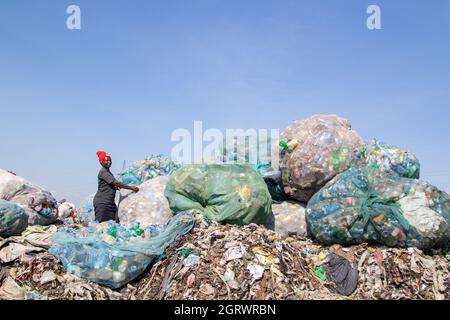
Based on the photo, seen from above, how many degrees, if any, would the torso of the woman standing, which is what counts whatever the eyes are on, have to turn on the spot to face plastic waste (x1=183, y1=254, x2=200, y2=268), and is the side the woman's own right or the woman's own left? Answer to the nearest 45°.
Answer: approximately 90° to the woman's own right

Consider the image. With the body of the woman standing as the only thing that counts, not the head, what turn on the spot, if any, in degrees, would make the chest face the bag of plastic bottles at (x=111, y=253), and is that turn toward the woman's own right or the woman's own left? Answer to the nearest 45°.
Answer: approximately 90° to the woman's own right

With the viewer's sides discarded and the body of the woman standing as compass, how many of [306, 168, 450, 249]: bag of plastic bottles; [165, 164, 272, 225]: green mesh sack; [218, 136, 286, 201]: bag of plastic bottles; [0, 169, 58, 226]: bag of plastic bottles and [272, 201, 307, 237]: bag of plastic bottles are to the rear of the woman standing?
1

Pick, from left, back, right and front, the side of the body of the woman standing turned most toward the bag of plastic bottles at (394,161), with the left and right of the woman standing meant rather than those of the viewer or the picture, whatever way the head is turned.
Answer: front

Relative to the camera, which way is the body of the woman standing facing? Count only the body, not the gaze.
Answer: to the viewer's right

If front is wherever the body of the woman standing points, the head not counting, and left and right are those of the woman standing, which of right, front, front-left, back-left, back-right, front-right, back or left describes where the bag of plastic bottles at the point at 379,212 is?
front-right

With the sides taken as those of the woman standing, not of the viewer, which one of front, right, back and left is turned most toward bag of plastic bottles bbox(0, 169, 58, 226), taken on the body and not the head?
back

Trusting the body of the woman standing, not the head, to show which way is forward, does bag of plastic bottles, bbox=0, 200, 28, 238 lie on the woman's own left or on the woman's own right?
on the woman's own right

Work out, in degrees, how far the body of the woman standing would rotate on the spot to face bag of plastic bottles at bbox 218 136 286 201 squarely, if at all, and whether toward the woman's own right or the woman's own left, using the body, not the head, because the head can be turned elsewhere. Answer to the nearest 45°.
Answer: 0° — they already face it

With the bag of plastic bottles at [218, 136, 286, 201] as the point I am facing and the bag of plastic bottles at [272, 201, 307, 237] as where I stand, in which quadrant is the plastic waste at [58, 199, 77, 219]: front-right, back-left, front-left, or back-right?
front-left

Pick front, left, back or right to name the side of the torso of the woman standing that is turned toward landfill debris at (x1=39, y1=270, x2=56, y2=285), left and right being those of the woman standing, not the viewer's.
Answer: right

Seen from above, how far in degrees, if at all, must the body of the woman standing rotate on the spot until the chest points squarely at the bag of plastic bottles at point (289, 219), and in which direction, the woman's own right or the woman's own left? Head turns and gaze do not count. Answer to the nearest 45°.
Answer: approximately 45° to the woman's own right

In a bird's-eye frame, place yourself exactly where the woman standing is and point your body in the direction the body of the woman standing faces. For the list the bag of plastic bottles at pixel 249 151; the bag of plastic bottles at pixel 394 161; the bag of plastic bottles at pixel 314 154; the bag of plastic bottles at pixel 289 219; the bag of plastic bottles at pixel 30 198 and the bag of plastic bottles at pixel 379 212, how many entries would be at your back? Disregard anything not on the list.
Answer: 1
